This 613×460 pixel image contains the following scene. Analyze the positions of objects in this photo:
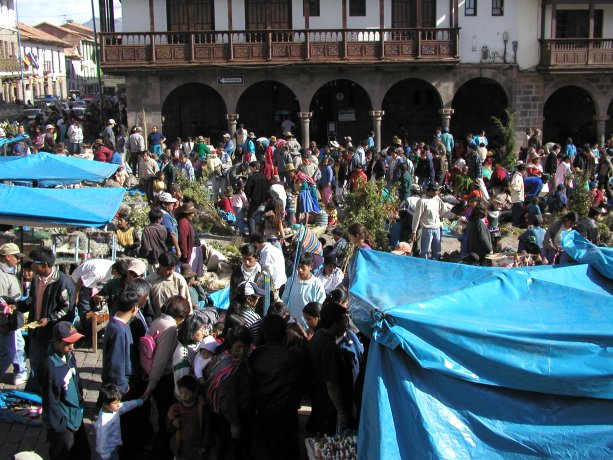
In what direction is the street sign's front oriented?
toward the camera

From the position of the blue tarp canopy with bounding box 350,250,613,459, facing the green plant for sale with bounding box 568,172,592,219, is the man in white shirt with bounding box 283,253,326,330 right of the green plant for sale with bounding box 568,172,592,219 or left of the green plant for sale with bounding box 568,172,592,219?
left

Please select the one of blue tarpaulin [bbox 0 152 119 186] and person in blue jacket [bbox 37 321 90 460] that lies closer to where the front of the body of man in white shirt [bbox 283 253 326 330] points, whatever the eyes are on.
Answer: the person in blue jacket

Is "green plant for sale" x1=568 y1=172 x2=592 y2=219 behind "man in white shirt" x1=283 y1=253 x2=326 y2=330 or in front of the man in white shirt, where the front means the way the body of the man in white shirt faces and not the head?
behind

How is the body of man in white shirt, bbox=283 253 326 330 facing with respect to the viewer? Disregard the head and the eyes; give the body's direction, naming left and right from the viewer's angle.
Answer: facing the viewer and to the left of the viewer

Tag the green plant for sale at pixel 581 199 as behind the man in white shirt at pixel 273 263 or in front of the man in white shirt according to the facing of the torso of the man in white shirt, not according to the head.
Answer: behind

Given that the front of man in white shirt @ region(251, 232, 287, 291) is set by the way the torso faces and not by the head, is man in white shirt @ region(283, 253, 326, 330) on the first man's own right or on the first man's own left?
on the first man's own left

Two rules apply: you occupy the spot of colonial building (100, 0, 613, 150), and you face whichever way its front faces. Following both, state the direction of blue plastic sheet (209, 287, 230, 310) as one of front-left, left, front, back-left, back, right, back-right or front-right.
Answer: front

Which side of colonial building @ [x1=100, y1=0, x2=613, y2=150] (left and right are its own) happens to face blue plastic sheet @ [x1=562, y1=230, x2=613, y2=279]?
front

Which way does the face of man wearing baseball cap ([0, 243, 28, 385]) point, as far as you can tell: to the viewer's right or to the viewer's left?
to the viewer's right

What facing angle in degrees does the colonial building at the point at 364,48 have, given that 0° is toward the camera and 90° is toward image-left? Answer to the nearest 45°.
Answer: approximately 0°

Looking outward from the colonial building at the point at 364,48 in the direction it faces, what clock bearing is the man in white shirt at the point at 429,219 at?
The man in white shirt is roughly at 12 o'clock from the colonial building.
